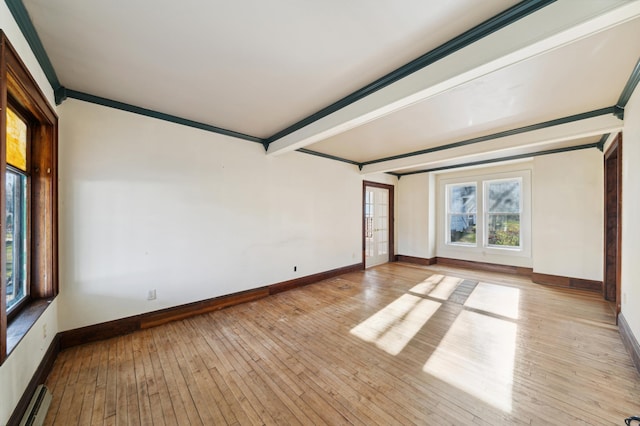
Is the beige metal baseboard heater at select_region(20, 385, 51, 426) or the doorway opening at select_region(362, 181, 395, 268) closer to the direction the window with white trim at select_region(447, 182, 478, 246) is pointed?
the beige metal baseboard heater

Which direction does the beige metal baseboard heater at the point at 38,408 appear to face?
to the viewer's right

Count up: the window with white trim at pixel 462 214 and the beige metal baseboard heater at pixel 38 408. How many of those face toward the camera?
1

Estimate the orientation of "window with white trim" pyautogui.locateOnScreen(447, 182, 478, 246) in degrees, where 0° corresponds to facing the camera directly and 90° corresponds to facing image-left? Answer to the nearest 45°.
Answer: approximately 0°
